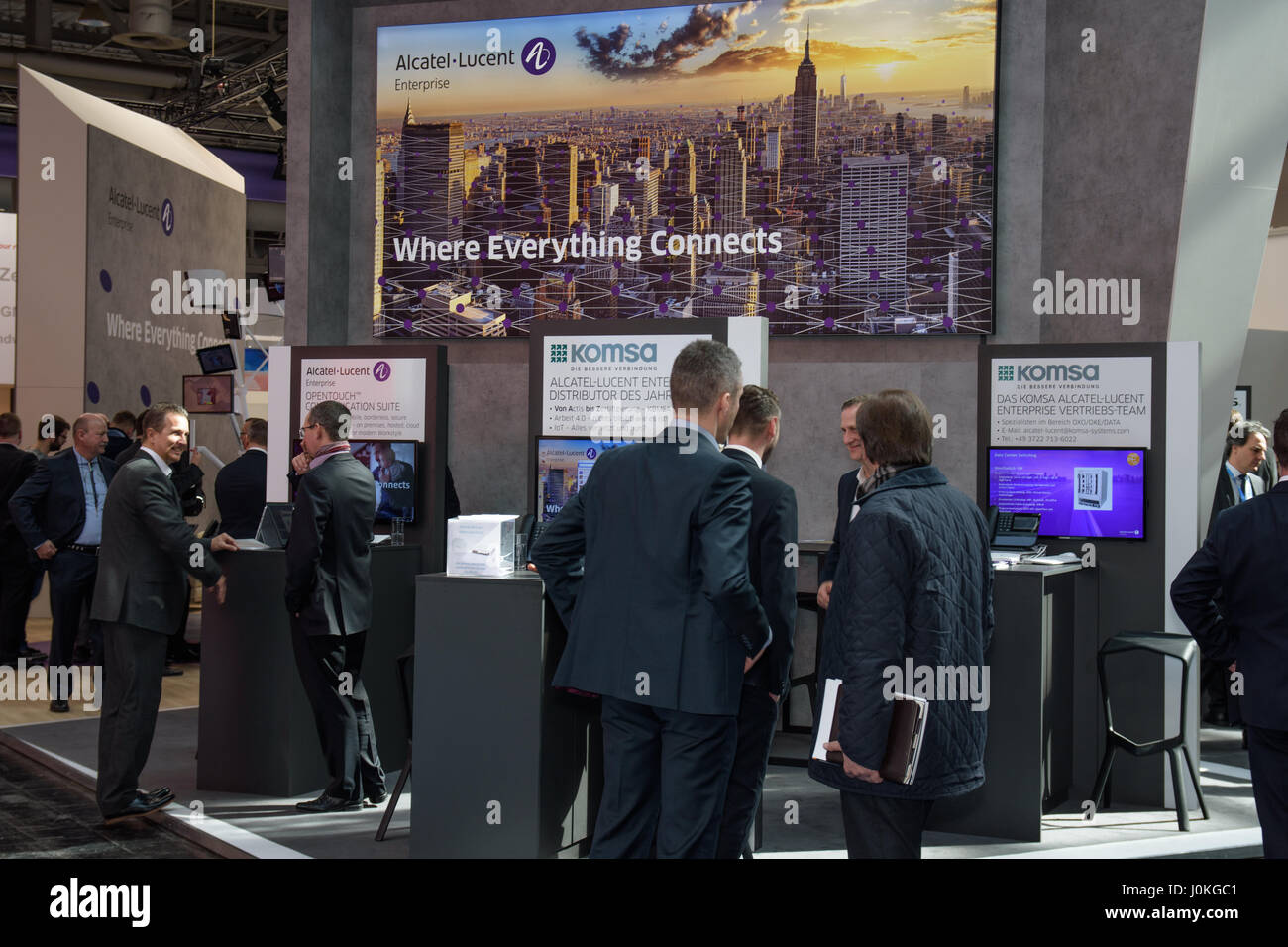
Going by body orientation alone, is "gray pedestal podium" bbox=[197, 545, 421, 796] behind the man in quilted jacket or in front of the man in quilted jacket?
in front

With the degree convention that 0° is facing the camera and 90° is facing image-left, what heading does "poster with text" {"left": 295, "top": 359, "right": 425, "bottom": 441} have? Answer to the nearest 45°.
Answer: approximately 0°

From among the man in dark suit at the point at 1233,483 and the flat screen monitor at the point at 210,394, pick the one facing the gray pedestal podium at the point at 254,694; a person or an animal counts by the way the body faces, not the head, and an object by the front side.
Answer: the flat screen monitor

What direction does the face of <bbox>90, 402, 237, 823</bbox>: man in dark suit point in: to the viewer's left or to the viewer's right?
to the viewer's right

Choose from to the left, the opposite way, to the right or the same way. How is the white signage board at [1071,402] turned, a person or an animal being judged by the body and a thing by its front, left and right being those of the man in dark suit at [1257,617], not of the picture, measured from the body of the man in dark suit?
the opposite way

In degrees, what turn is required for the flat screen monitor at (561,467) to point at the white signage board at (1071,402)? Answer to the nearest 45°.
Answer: approximately 90° to its left

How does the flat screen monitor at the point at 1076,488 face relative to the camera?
toward the camera

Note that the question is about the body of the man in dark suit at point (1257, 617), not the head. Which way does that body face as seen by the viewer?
away from the camera

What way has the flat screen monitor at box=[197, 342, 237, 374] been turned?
toward the camera

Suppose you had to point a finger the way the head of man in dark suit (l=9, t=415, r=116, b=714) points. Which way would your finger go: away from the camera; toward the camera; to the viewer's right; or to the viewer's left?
to the viewer's right

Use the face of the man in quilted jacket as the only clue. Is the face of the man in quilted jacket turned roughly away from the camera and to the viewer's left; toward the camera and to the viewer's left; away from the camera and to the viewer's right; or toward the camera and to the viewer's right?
away from the camera and to the viewer's left

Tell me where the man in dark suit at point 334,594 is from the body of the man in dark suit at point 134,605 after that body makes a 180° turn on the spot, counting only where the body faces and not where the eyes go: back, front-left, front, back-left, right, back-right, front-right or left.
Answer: back

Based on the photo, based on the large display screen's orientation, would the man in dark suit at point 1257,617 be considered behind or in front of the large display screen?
in front
